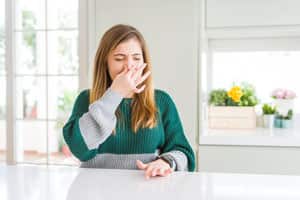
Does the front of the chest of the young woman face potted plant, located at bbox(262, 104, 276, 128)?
no

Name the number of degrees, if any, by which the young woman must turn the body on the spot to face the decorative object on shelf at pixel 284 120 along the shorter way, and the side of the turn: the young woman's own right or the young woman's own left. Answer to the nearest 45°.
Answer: approximately 135° to the young woman's own left

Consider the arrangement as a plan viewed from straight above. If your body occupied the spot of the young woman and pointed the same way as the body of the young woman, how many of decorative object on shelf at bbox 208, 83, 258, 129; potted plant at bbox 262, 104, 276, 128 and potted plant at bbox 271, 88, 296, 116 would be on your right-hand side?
0

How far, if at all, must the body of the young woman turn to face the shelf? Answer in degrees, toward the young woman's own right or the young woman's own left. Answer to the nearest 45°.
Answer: approximately 135° to the young woman's own left

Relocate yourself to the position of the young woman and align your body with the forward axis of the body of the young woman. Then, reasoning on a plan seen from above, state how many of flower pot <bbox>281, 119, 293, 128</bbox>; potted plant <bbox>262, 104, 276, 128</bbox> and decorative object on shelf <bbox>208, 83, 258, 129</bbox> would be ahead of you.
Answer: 0

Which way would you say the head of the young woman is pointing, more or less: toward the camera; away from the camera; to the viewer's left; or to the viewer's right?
toward the camera

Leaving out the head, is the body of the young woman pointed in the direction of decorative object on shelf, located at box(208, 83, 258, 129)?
no

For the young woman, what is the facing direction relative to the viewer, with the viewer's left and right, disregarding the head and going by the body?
facing the viewer

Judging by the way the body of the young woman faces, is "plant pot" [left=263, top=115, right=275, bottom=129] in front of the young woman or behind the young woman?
behind

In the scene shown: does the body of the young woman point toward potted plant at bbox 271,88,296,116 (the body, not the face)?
no
